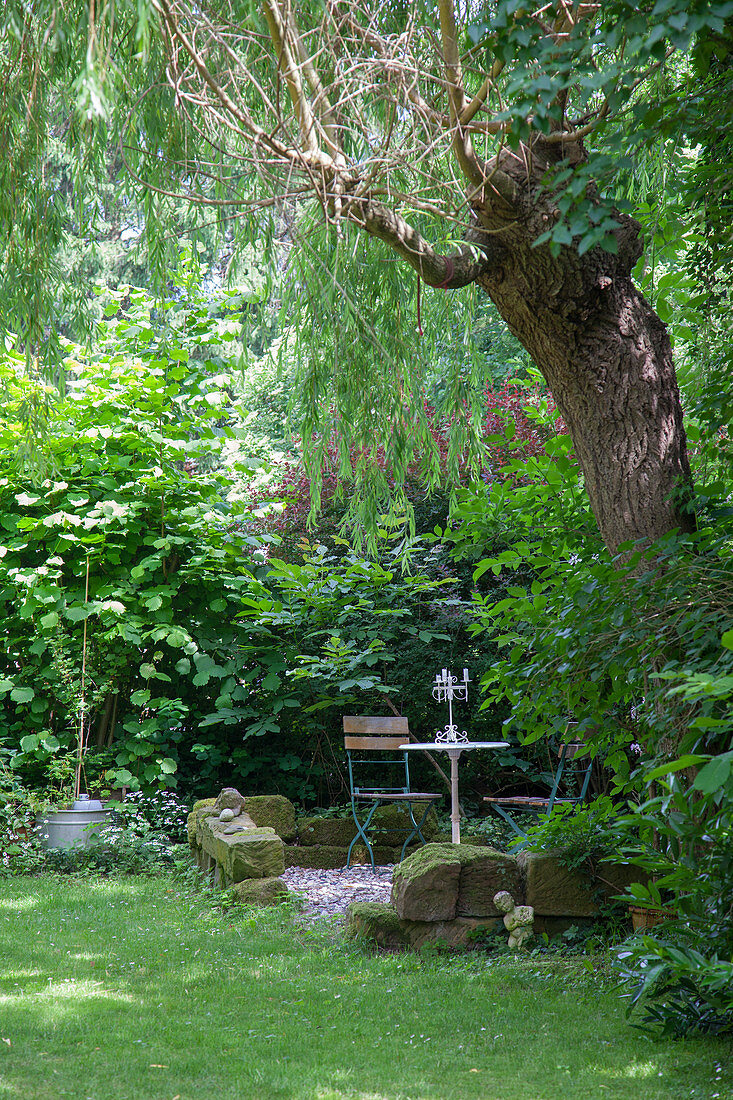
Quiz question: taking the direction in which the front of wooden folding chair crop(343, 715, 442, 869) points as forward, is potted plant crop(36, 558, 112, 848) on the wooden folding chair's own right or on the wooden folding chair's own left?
on the wooden folding chair's own right

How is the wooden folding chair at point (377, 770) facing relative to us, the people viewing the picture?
facing the viewer and to the right of the viewer

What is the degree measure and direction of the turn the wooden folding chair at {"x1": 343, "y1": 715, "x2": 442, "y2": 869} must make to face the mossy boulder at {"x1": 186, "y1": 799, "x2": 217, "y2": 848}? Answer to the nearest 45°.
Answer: approximately 135° to its right

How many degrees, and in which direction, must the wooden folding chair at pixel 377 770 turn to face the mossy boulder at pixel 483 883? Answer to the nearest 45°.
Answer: approximately 45° to its right

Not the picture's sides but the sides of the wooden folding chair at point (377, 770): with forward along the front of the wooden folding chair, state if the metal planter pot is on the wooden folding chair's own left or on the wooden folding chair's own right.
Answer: on the wooden folding chair's own right

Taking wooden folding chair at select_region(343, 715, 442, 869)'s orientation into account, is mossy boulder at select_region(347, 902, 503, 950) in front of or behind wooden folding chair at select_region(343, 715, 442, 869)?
in front

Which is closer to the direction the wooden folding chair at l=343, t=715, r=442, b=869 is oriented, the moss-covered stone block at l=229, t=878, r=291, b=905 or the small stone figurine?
the small stone figurine

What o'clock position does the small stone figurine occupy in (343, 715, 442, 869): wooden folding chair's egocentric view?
The small stone figurine is roughly at 1 o'clock from the wooden folding chair.

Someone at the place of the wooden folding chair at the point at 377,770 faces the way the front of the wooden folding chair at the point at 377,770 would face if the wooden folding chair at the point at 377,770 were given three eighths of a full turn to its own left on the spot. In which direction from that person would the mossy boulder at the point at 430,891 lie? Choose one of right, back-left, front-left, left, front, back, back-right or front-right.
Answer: back

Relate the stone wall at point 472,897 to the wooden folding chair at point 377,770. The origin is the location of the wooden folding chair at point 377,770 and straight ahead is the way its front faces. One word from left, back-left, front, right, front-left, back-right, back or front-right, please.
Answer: front-right

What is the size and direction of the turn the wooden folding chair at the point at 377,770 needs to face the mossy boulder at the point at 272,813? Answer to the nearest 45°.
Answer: approximately 135° to its right

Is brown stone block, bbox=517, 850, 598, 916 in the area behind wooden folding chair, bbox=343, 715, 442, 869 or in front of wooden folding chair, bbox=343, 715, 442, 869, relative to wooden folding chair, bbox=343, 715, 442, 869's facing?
in front
